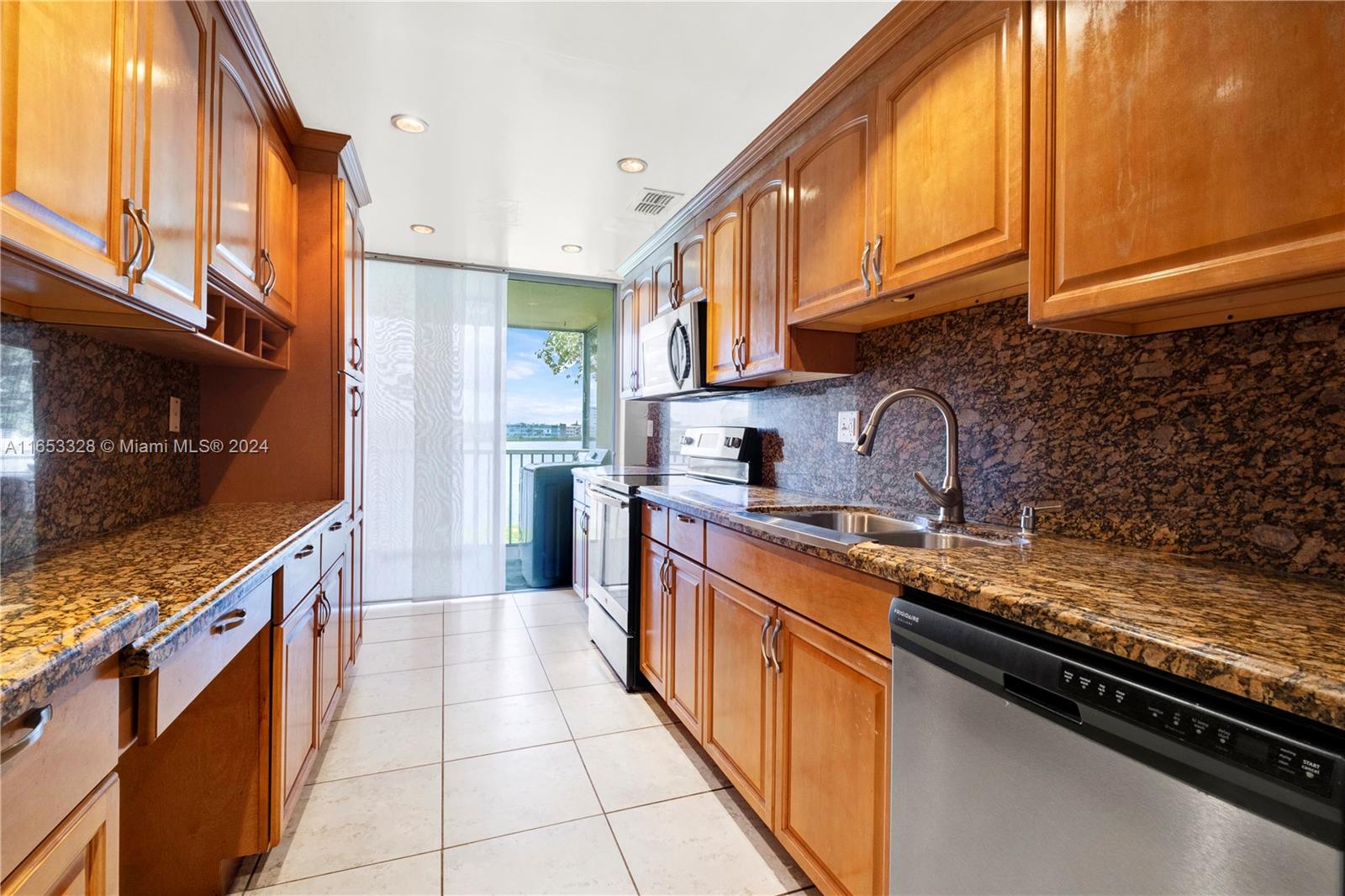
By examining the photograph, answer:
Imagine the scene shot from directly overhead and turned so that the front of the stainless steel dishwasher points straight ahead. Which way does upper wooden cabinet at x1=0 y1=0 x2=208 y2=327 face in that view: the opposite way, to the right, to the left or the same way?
the opposite way

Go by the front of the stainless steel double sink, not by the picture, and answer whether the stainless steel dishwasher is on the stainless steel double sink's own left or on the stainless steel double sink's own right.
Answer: on the stainless steel double sink's own left

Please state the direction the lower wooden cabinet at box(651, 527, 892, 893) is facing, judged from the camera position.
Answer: facing the viewer and to the left of the viewer

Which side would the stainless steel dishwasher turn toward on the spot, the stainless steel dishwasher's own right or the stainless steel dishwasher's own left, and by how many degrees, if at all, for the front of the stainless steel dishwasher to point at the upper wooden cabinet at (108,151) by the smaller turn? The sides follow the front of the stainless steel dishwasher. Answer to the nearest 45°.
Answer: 0° — it already faces it

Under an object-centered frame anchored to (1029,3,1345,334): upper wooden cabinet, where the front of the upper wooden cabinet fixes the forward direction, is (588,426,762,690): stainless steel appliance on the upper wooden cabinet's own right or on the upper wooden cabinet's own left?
on the upper wooden cabinet's own right

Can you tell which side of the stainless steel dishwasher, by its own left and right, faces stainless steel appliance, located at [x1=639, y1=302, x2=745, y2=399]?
right

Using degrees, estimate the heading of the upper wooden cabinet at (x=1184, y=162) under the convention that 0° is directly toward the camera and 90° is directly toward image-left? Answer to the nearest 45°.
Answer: approximately 45°

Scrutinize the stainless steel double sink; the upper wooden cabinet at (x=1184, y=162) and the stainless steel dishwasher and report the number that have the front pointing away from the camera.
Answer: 0

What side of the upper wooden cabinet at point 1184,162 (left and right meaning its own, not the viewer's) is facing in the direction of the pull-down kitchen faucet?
right

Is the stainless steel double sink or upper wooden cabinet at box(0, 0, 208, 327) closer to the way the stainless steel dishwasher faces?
the upper wooden cabinet

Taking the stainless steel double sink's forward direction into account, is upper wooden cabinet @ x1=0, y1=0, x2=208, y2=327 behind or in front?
in front

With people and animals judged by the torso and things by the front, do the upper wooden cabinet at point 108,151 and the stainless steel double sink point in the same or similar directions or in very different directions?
very different directions
